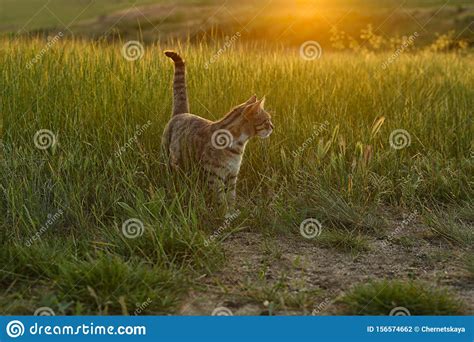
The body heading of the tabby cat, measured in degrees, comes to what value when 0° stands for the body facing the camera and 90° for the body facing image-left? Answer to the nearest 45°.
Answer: approximately 315°
